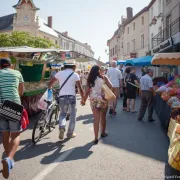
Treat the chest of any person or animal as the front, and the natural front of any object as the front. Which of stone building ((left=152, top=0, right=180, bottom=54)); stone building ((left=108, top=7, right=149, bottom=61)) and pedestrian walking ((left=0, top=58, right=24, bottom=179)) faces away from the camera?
the pedestrian walking

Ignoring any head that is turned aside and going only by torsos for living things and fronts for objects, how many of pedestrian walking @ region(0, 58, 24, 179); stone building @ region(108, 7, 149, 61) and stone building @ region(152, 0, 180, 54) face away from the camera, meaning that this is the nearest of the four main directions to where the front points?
1

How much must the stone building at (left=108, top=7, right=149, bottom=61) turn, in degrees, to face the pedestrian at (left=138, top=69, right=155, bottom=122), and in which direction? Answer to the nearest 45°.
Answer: approximately 45° to its left

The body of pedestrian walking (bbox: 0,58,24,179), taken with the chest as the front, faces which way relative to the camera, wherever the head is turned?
away from the camera

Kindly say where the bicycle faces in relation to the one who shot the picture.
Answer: facing away from the viewer and to the right of the viewer

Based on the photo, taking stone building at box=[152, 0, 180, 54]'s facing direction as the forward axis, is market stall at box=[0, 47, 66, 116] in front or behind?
in front

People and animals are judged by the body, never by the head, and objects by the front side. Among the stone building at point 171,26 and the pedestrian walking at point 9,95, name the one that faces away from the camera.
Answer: the pedestrian walking

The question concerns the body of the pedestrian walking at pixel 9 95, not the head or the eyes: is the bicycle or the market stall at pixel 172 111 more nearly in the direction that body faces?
the bicycle

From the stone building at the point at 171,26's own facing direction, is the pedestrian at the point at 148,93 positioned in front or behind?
in front

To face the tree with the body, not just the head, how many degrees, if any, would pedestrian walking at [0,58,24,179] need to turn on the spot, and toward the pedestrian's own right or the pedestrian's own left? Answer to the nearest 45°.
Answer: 0° — they already face it

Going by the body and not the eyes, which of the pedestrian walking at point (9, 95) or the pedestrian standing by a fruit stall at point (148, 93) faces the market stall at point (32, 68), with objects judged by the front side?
the pedestrian walking at point (9, 95)

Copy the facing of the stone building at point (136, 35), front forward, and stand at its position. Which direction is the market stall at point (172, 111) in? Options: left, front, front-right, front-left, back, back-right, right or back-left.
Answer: front-left

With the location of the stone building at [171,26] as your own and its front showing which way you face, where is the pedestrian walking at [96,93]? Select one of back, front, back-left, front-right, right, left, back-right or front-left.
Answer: front-left

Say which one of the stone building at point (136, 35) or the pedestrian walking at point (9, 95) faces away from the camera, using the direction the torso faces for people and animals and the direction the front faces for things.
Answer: the pedestrian walking
